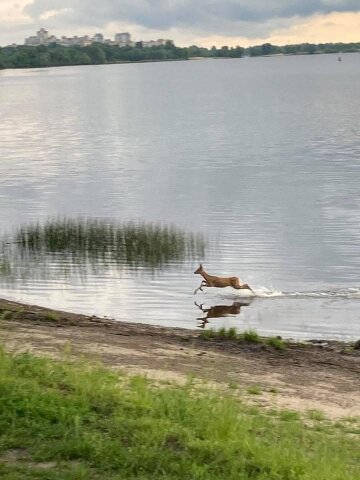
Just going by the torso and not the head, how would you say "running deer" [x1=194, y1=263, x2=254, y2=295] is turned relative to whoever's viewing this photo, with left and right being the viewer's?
facing to the left of the viewer

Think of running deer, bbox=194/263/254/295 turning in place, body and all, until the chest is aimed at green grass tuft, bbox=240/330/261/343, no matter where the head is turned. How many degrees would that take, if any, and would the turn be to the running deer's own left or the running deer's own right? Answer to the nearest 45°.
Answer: approximately 90° to the running deer's own left

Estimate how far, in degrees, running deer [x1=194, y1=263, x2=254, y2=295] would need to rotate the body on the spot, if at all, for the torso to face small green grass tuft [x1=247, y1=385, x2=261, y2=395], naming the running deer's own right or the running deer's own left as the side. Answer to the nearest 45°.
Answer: approximately 90° to the running deer's own left

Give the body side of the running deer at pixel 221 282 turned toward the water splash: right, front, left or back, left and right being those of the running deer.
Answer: back

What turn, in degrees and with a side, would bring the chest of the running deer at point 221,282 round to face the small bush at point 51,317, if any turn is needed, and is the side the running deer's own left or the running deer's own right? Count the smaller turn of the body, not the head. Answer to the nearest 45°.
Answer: approximately 45° to the running deer's own left
